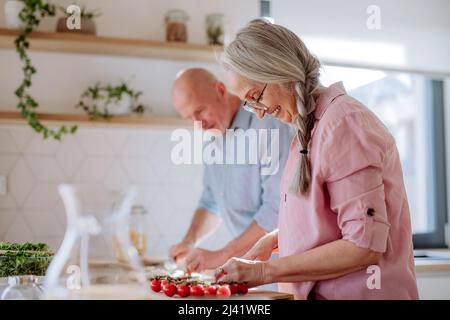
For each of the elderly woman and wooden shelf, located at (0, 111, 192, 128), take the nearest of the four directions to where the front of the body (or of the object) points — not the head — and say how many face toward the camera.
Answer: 1

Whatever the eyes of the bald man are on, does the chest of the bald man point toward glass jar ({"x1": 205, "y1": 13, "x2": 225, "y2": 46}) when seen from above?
no

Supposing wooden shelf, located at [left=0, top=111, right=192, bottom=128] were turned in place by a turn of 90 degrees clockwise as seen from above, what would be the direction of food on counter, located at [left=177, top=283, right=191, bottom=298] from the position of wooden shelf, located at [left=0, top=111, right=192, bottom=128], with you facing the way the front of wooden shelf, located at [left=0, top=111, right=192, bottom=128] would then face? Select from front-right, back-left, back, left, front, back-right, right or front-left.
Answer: left

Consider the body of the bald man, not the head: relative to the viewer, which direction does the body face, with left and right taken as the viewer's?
facing the viewer and to the left of the viewer

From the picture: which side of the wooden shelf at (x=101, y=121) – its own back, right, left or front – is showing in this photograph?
front

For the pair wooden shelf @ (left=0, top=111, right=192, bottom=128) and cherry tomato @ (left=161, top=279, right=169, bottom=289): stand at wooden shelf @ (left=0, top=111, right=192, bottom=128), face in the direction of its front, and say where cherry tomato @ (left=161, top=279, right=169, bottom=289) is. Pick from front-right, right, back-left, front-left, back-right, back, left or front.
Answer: front

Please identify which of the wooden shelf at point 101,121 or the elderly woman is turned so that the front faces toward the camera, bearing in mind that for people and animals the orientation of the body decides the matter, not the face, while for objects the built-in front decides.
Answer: the wooden shelf

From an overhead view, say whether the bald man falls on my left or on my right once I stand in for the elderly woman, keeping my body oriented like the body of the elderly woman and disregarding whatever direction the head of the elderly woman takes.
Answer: on my right

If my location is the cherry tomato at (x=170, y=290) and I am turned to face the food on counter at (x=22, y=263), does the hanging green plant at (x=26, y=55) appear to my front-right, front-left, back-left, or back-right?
front-right

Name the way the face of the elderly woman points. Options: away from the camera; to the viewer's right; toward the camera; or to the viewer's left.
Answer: to the viewer's left

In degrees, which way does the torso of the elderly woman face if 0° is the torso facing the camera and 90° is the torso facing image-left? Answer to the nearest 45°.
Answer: approximately 90°

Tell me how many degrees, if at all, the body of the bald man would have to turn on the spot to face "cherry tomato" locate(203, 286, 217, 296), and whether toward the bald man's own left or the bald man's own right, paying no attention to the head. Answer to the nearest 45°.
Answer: approximately 45° to the bald man's own left
